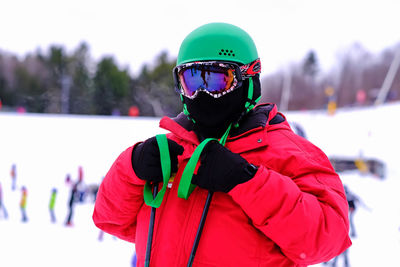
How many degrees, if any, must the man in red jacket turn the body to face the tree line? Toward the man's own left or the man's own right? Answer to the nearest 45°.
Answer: approximately 135° to the man's own right

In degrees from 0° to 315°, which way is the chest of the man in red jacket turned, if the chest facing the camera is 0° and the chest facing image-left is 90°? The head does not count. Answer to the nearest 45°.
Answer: approximately 45°

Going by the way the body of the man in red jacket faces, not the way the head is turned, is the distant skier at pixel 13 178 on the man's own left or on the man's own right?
on the man's own right
